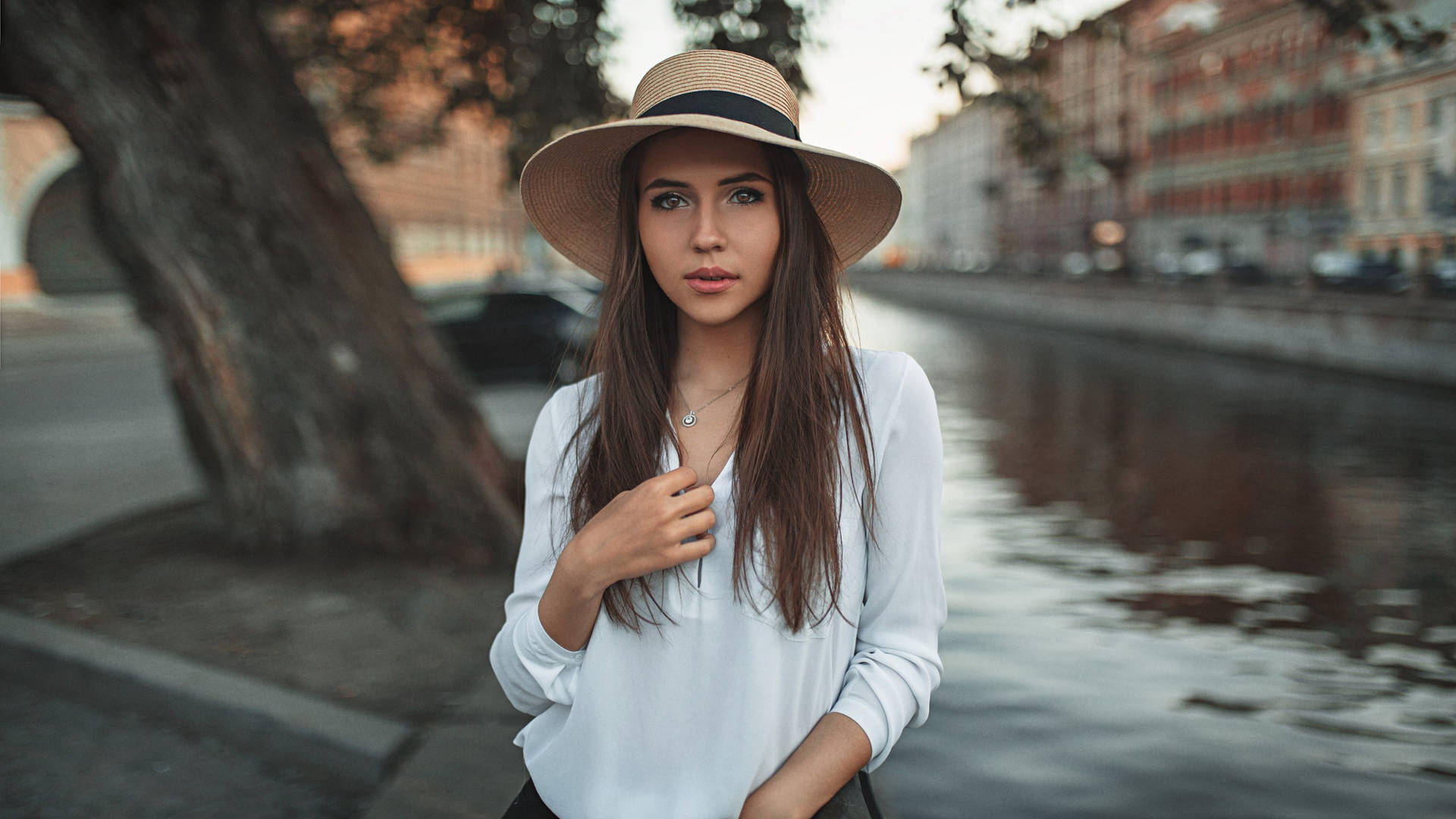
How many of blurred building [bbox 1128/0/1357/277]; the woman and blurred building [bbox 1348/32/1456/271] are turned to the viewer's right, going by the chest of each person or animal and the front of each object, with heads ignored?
0

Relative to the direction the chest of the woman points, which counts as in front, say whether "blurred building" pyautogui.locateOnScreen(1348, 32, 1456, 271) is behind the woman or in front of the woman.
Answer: behind

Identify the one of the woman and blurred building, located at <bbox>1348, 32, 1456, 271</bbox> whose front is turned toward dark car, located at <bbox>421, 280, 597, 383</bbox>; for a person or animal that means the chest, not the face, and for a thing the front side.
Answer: the blurred building

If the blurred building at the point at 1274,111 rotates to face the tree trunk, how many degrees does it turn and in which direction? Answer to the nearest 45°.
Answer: approximately 45° to its left

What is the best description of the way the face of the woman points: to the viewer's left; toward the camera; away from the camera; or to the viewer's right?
toward the camera

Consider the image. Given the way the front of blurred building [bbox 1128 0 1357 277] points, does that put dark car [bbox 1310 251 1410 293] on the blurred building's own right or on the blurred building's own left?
on the blurred building's own left

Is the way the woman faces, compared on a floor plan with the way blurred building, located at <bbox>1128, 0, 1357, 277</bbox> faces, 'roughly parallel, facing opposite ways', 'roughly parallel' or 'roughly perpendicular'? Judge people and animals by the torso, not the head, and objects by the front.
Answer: roughly perpendicular

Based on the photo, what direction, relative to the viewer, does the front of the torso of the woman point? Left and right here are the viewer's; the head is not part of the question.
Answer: facing the viewer

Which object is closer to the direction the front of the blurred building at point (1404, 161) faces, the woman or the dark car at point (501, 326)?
the dark car

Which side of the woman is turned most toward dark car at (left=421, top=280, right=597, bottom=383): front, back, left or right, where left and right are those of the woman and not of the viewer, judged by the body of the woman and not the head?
back

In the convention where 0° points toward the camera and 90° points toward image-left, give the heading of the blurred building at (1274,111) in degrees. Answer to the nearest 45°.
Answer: approximately 45°

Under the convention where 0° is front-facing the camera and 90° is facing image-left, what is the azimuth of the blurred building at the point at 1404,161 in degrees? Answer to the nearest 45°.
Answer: approximately 45°

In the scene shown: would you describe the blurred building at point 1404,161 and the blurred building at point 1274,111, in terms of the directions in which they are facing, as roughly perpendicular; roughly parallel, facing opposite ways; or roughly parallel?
roughly parallel
